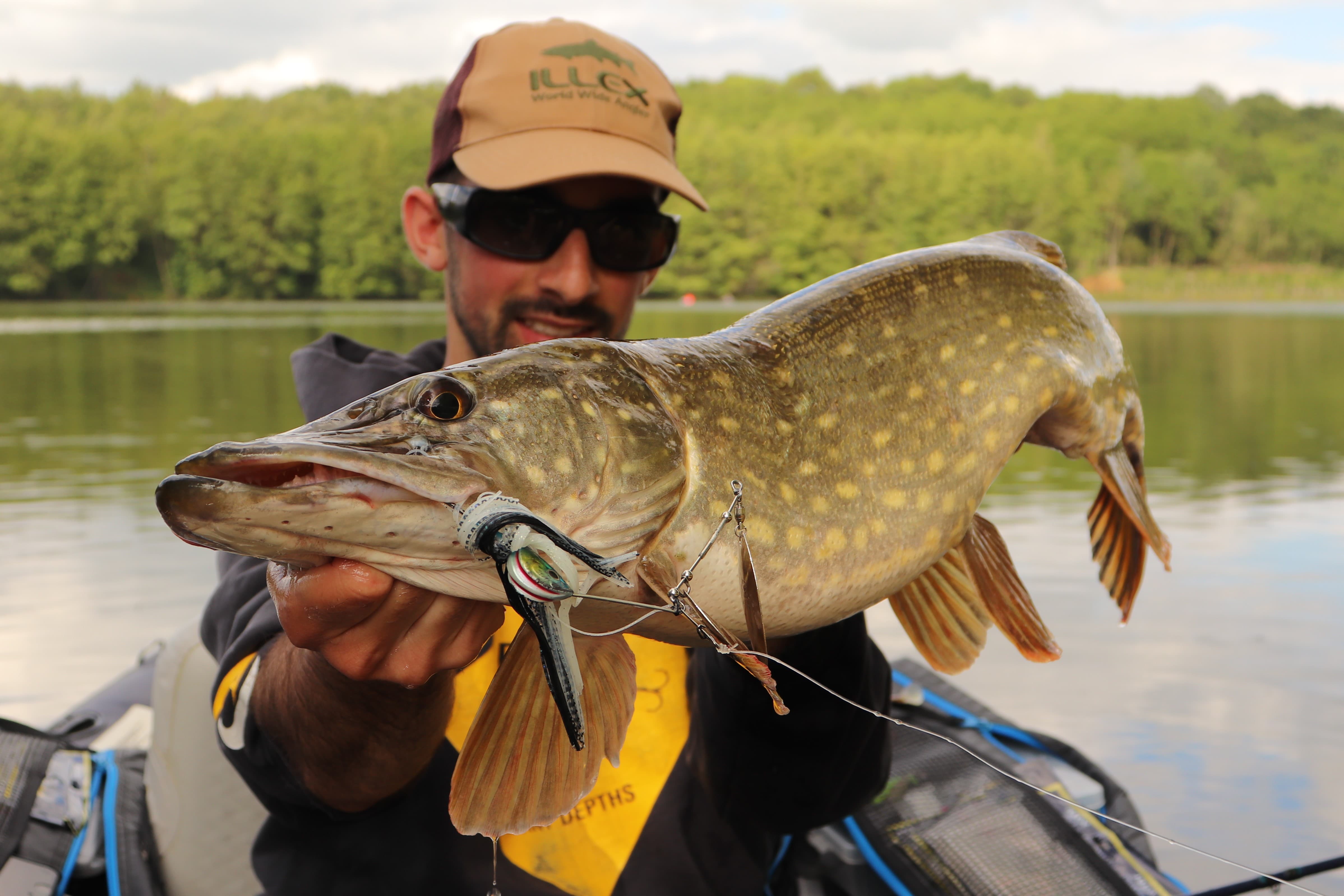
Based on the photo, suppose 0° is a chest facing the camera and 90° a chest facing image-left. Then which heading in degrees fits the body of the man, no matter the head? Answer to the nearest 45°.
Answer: approximately 0°
